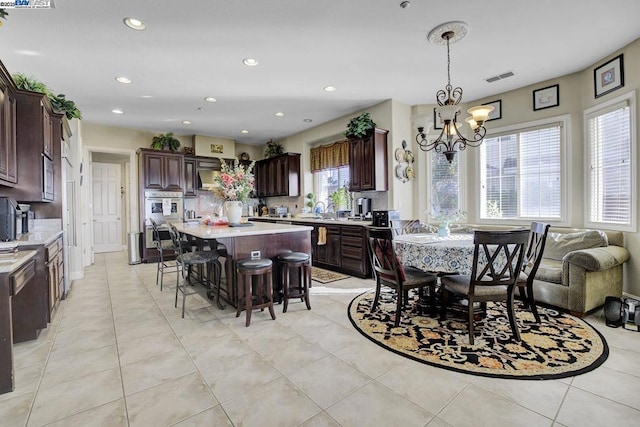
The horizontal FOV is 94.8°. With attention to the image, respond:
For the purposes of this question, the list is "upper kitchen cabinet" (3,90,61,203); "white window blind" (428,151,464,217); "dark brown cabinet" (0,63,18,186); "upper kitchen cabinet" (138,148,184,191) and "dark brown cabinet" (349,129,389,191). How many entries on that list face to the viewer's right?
2

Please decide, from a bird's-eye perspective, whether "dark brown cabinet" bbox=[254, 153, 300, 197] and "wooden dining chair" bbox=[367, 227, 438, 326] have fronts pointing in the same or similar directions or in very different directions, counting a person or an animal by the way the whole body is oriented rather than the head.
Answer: very different directions

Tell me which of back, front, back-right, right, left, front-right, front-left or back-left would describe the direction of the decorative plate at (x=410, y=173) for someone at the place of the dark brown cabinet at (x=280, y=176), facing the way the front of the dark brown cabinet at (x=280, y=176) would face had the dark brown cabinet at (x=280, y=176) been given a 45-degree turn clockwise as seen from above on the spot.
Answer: back-left

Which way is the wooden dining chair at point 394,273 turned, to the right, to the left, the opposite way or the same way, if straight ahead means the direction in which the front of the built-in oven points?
to the left

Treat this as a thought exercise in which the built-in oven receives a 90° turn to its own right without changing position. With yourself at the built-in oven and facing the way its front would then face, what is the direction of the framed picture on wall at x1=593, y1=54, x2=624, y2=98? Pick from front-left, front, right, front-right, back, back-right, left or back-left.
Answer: back-left

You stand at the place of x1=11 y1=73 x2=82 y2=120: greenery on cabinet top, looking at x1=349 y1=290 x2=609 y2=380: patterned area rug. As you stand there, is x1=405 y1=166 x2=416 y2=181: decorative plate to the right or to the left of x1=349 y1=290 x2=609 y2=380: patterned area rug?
left

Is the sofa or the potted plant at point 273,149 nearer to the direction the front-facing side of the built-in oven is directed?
the sofa

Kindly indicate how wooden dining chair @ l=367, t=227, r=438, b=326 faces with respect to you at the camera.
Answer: facing away from the viewer and to the right of the viewer

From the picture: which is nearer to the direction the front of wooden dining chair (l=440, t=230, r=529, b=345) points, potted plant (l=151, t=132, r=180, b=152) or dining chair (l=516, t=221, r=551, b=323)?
the potted plant

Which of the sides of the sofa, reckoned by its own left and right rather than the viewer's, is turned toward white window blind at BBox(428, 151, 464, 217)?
right

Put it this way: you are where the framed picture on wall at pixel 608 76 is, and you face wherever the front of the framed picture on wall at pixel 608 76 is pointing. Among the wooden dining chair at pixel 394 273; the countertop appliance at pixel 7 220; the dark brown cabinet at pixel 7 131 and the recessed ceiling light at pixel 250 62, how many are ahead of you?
4

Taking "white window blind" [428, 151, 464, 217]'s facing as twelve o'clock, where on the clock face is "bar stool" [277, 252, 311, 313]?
The bar stool is roughly at 1 o'clock from the white window blind.

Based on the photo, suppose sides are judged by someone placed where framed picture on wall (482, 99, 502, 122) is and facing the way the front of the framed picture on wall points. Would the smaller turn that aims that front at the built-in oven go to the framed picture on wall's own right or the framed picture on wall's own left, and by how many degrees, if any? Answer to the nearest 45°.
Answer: approximately 45° to the framed picture on wall's own right

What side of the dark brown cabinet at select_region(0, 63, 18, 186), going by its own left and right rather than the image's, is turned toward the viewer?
right
